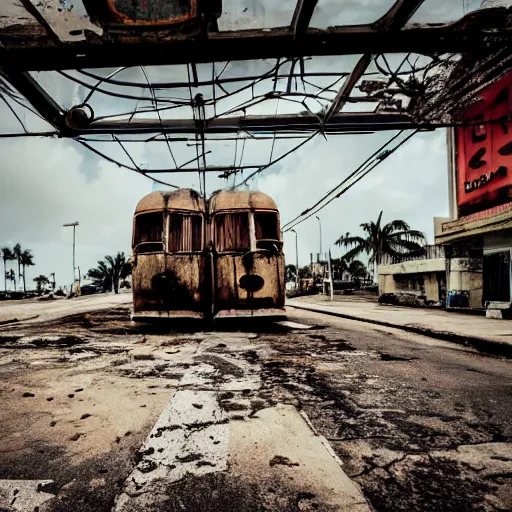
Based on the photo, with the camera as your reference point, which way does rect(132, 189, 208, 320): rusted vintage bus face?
facing the viewer

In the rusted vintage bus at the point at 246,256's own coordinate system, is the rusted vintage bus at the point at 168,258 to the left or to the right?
on its right

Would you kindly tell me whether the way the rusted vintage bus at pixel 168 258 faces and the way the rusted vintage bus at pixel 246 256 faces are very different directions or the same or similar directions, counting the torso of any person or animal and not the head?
same or similar directions

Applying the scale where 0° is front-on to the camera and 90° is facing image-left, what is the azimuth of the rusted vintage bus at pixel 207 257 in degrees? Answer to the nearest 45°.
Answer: approximately 0°

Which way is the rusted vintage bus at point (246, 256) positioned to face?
toward the camera

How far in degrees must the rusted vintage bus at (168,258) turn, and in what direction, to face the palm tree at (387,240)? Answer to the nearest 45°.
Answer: approximately 135° to its left

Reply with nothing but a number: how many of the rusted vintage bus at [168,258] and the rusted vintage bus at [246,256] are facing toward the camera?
2

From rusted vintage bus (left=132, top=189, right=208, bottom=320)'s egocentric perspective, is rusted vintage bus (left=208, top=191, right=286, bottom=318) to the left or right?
on its left

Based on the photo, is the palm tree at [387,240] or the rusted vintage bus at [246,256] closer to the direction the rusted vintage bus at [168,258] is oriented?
the rusted vintage bus

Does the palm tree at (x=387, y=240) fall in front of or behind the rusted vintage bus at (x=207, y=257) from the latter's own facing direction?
behind
